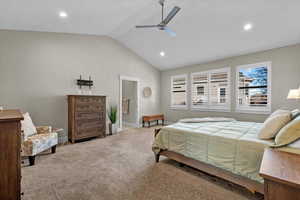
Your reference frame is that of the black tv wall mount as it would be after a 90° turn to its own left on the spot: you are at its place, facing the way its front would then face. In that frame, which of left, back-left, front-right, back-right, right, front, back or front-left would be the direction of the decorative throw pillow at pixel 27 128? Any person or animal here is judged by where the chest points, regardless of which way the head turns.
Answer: back-right

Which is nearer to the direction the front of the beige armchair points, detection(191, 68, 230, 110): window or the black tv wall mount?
the window

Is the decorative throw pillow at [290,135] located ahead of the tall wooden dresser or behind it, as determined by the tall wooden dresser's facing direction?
ahead

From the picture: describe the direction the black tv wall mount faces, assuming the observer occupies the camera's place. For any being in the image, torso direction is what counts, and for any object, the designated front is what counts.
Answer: facing the viewer

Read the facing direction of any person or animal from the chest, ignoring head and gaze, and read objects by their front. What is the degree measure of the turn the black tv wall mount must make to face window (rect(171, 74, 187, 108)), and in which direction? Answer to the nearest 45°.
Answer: approximately 90° to its left

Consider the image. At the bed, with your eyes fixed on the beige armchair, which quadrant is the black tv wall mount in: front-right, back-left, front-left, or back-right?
front-right

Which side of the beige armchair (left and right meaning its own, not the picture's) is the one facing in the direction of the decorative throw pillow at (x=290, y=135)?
front

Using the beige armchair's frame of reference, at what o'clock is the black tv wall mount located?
The black tv wall mount is roughly at 9 o'clock from the beige armchair.

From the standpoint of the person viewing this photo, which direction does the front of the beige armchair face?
facing the viewer and to the right of the viewer

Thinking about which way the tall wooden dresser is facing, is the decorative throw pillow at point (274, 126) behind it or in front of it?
in front

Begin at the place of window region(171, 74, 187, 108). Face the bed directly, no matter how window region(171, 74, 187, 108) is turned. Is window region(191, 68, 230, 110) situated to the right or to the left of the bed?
left

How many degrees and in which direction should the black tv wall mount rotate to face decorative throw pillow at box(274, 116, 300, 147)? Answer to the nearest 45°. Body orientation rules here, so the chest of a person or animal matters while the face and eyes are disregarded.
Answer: approximately 45° to its left

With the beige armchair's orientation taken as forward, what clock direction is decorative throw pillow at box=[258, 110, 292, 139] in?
The decorative throw pillow is roughly at 12 o'clock from the beige armchair.
